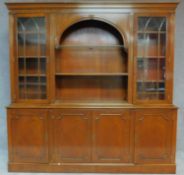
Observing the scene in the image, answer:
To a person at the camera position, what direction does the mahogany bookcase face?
facing the viewer
